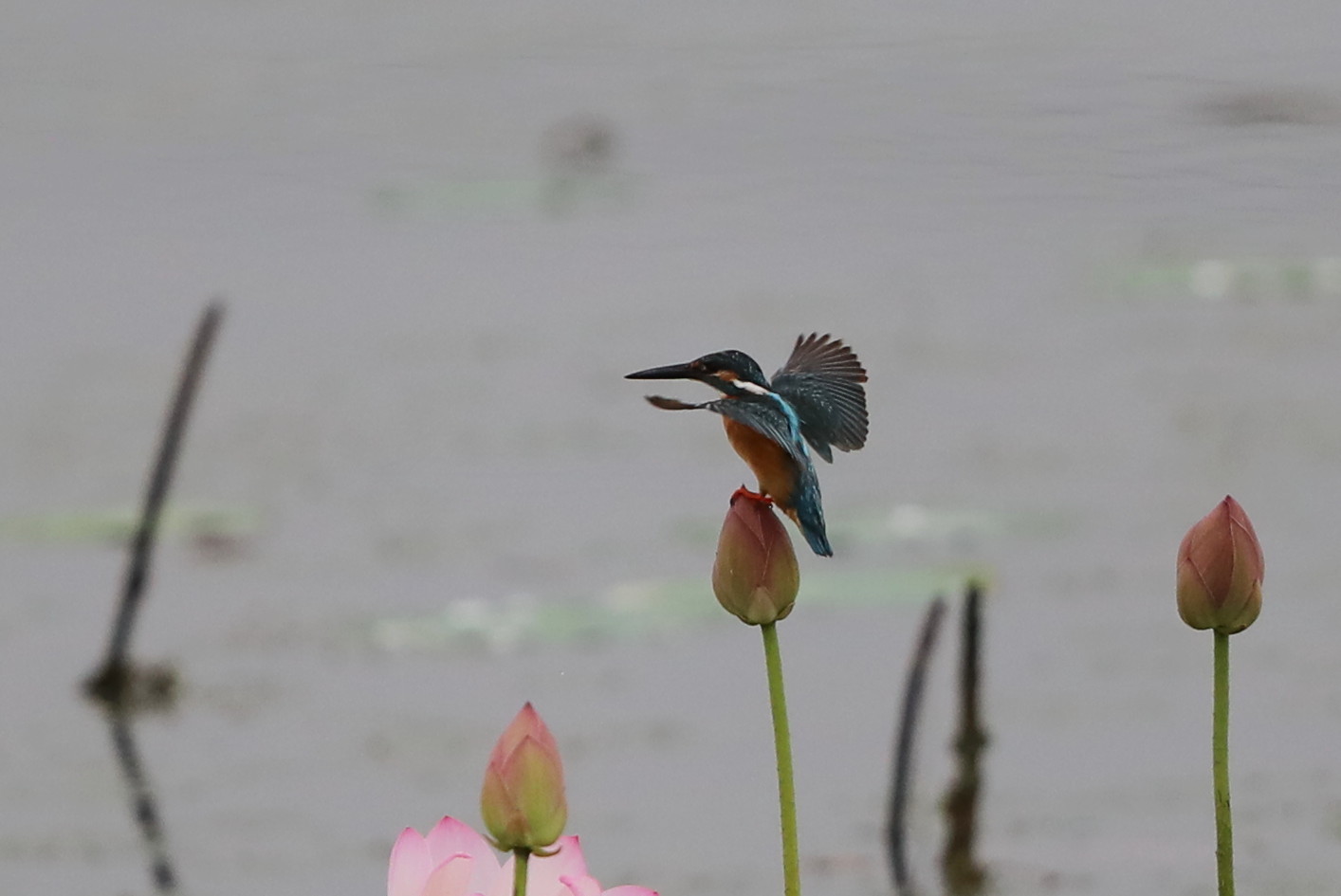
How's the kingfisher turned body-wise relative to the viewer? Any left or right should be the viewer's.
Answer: facing to the left of the viewer

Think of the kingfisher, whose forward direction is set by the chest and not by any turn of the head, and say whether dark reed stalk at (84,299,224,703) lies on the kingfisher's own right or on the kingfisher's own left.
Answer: on the kingfisher's own right
